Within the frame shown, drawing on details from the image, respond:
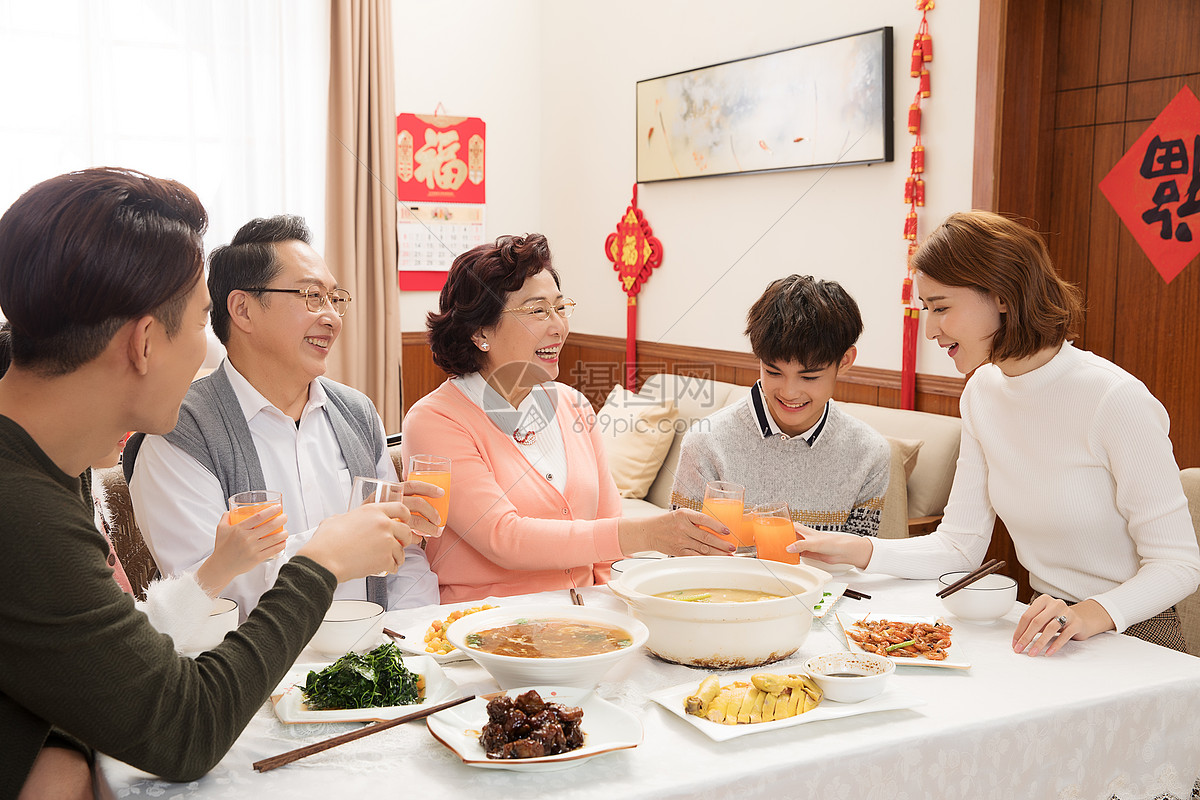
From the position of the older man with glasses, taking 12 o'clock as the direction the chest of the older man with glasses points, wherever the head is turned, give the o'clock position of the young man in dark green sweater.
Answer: The young man in dark green sweater is roughly at 2 o'clock from the older man with glasses.

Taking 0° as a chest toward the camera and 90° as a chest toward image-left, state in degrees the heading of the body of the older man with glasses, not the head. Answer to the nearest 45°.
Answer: approximately 315°

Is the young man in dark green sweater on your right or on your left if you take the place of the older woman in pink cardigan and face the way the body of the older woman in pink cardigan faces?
on your right

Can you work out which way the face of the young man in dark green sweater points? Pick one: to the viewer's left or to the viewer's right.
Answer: to the viewer's right

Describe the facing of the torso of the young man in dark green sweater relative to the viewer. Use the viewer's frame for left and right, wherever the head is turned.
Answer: facing away from the viewer and to the right of the viewer
